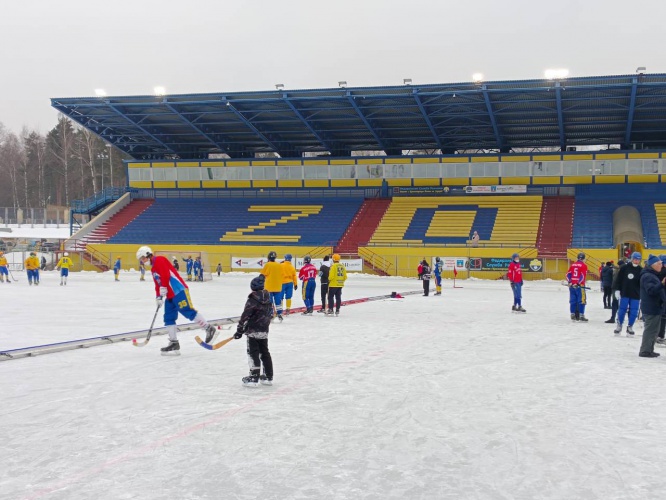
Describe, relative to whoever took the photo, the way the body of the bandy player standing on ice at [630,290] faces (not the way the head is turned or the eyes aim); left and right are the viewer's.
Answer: facing the viewer

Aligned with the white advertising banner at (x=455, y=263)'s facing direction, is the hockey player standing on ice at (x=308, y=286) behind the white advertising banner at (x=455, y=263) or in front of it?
in front

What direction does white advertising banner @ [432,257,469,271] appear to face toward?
toward the camera

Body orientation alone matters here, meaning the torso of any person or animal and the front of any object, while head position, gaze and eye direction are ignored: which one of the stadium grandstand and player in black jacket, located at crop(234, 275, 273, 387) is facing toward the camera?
the stadium grandstand

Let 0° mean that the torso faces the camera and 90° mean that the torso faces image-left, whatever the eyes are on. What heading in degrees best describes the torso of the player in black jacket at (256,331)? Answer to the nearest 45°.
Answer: approximately 135°

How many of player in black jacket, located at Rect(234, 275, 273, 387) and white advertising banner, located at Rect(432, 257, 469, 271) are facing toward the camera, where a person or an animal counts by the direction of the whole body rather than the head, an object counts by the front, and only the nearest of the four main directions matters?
1

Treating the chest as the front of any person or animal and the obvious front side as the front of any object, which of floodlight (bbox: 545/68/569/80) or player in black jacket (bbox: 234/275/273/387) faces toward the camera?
the floodlight

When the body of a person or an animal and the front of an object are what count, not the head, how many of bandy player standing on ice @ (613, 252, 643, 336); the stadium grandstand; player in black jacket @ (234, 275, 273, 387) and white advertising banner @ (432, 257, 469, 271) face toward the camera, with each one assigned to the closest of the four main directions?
3

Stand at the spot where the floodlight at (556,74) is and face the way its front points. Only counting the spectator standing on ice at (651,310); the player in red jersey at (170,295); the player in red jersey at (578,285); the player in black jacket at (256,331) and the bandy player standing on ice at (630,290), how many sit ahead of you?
5

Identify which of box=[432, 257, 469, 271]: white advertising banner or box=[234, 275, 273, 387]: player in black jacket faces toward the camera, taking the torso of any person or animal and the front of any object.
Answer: the white advertising banner
